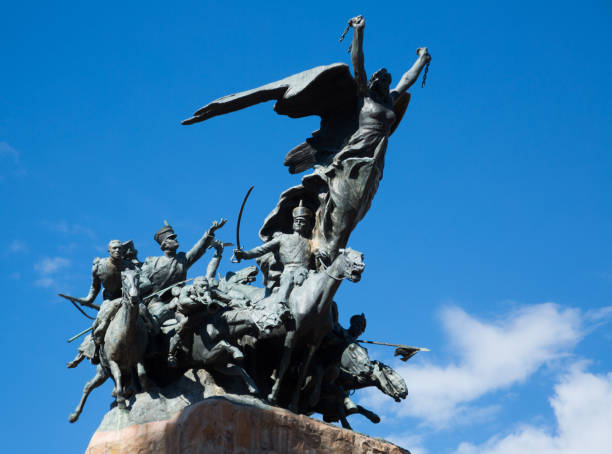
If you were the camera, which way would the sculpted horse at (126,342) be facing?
facing the viewer

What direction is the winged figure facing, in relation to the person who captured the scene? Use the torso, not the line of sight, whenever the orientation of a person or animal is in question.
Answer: facing the viewer and to the right of the viewer

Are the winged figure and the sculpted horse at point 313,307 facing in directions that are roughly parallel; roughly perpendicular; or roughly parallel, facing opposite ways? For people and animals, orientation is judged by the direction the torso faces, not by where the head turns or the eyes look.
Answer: roughly parallel

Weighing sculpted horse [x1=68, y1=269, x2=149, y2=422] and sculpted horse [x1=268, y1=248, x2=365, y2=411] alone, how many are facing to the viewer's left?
0

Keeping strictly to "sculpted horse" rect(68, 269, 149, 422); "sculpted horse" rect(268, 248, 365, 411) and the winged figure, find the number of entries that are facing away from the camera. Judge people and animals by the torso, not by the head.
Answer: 0
